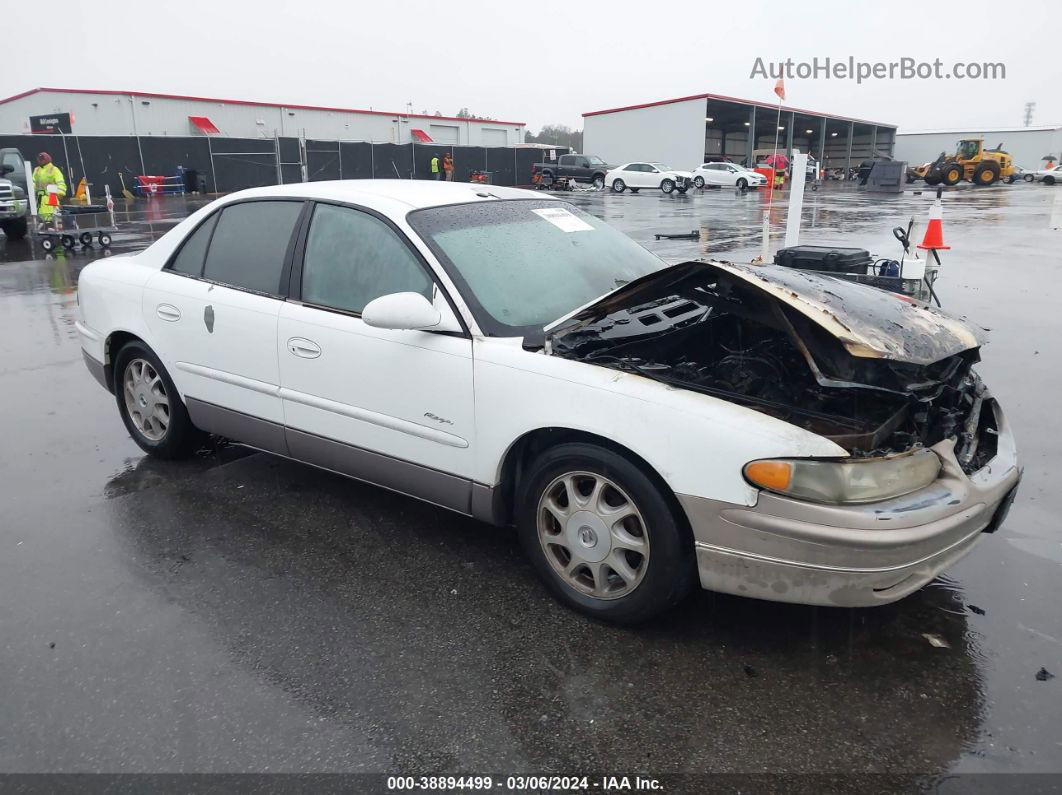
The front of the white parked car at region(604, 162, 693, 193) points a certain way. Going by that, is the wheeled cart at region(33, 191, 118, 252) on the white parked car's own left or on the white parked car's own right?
on the white parked car's own right

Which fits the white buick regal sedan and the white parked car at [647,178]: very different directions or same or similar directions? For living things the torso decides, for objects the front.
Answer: same or similar directions

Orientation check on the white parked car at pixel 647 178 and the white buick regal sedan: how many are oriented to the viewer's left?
0

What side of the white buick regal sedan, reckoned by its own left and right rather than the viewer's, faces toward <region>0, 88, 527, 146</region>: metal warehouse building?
back

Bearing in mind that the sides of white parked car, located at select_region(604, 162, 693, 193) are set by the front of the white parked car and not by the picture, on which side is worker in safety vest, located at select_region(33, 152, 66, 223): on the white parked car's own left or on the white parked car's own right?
on the white parked car's own right

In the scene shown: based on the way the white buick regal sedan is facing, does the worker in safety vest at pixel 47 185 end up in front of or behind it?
behind

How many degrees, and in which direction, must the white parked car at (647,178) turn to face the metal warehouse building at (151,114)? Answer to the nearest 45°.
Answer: approximately 135° to its right

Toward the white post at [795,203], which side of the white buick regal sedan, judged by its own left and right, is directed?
left

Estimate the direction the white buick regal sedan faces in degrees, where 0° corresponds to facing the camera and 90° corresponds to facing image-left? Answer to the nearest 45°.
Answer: approximately 315°

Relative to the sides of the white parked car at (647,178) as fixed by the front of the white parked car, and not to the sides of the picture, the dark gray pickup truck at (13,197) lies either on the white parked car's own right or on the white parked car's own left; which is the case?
on the white parked car's own right

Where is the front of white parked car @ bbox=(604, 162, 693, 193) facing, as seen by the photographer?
facing the viewer and to the right of the viewer

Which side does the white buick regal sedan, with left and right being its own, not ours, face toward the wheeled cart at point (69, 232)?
back
